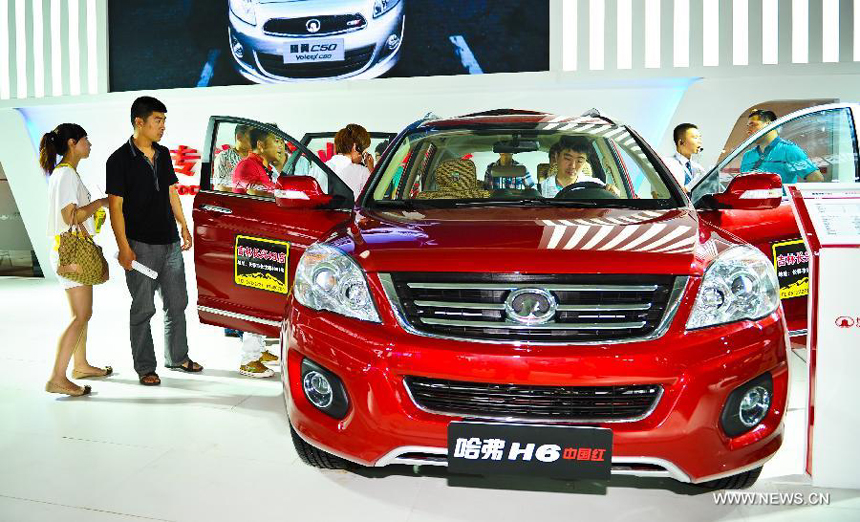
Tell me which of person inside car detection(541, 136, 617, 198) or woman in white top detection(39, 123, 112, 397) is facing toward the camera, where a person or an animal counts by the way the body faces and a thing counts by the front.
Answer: the person inside car

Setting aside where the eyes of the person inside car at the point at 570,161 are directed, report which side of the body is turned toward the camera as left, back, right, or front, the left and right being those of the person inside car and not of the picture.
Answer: front

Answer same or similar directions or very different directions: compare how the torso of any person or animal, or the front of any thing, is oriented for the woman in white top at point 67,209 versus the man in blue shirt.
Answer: very different directions

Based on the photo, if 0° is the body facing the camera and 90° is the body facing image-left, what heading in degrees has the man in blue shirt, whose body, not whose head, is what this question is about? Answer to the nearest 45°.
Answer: approximately 45°

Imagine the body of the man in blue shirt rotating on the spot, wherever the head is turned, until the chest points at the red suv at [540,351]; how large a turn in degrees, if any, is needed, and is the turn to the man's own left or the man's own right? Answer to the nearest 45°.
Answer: approximately 45° to the man's own left

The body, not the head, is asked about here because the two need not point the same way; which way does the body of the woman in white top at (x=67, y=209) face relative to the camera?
to the viewer's right

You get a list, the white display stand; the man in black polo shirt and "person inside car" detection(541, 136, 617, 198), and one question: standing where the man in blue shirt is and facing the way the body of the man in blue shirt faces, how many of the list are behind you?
0

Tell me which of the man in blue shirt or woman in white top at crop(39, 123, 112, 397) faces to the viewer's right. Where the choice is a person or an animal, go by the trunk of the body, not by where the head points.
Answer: the woman in white top

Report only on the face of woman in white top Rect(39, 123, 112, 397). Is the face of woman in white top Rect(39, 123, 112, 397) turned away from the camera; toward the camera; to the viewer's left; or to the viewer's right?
to the viewer's right

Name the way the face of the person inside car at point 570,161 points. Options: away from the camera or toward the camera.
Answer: toward the camera

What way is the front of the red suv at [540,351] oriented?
toward the camera
